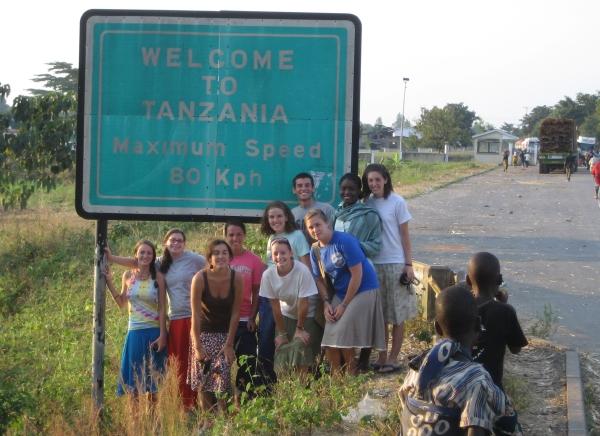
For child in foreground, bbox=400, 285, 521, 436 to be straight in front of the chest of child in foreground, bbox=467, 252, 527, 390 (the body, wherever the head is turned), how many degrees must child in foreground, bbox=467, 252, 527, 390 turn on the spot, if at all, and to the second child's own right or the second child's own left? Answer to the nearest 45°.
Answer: approximately 180°

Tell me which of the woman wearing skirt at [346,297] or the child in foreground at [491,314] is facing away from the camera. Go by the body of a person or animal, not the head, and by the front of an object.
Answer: the child in foreground

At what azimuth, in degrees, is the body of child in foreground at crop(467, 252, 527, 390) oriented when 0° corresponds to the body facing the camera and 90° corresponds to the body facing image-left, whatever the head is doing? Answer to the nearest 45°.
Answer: approximately 180°

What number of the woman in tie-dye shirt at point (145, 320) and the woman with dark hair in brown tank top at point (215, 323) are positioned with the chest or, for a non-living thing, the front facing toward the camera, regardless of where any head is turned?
2

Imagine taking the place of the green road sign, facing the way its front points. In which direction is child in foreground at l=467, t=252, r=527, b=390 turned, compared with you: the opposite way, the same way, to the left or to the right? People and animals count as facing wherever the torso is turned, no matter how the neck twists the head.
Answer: the opposite way
